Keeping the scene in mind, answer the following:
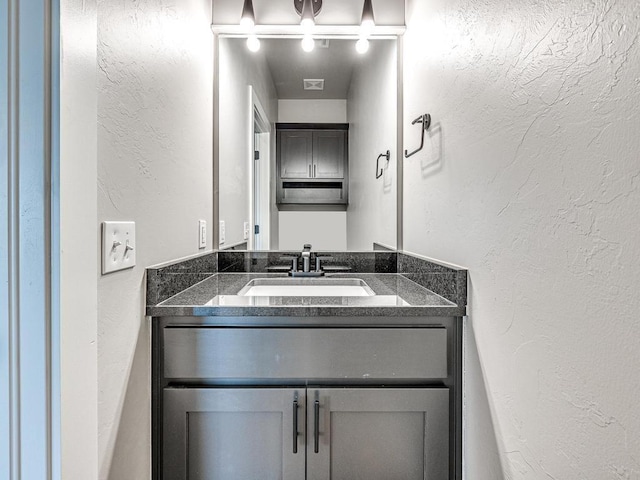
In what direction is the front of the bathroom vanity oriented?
toward the camera

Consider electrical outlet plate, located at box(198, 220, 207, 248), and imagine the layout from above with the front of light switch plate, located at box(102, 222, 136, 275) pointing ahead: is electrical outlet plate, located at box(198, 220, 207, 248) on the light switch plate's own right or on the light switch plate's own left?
on the light switch plate's own left

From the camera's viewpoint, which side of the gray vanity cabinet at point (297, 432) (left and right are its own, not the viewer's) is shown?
front

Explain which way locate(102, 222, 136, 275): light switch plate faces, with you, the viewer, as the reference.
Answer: facing the viewer and to the right of the viewer

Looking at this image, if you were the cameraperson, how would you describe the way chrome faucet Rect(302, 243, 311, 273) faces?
facing the viewer
